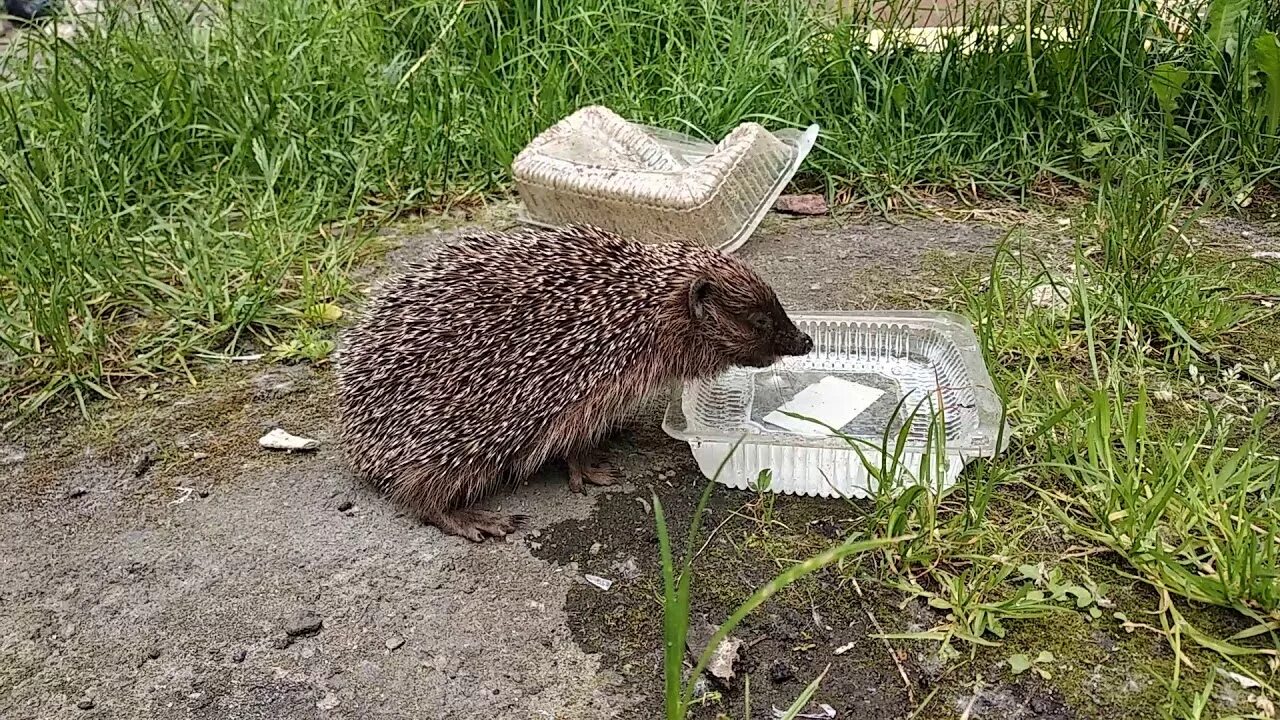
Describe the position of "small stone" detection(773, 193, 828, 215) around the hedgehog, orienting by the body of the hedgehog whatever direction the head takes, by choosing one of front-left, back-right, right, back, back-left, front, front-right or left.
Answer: front-left

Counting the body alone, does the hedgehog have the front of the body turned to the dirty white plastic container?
no

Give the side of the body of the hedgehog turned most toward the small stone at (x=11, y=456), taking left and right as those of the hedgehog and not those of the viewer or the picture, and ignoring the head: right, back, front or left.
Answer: back

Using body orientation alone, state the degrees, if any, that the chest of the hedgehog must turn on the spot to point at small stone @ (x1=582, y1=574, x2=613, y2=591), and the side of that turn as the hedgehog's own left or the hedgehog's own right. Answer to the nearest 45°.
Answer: approximately 90° to the hedgehog's own right

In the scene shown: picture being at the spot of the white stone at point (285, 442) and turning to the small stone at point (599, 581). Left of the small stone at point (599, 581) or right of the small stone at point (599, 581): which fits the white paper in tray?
left

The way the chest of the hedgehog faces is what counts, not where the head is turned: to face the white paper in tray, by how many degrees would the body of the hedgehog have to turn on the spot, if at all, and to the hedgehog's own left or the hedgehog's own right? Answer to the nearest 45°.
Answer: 0° — it already faces it

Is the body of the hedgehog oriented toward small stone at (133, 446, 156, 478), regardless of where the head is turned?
no

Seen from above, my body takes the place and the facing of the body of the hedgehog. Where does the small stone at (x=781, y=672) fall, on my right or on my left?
on my right

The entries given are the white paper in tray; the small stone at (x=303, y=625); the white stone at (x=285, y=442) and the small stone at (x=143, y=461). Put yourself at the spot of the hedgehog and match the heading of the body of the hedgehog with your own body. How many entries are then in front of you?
1

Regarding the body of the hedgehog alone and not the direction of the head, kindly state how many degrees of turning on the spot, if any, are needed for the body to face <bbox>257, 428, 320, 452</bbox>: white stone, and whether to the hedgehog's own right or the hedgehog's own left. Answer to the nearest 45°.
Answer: approximately 180°

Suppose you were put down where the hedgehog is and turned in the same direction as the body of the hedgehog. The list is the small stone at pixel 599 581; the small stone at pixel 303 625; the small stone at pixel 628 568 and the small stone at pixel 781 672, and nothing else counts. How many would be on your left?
0

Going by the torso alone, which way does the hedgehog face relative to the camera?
to the viewer's right

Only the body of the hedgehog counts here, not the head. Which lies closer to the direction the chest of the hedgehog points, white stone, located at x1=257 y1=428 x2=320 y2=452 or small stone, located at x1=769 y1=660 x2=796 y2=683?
the small stone

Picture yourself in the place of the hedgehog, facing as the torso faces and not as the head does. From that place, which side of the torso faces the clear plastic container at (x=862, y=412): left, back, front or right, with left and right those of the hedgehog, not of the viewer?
front

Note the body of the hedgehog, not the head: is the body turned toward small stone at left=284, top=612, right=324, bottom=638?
no

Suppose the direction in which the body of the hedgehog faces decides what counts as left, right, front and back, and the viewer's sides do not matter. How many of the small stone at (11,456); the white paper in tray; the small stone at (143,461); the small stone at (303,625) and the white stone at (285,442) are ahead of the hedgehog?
1
